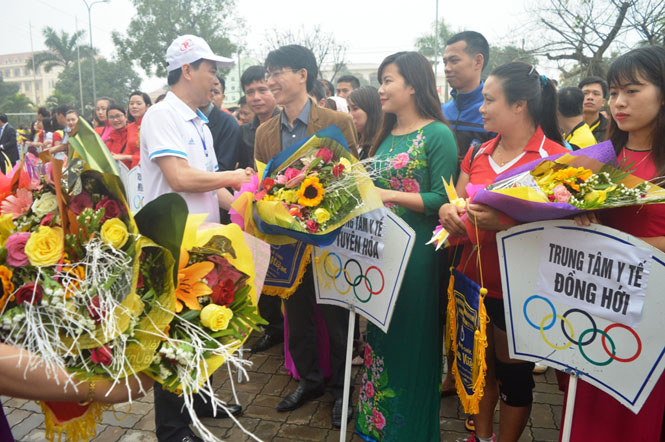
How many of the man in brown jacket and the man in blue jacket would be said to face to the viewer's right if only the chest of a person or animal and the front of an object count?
0

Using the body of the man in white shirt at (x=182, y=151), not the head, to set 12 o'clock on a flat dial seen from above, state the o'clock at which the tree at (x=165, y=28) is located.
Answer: The tree is roughly at 9 o'clock from the man in white shirt.

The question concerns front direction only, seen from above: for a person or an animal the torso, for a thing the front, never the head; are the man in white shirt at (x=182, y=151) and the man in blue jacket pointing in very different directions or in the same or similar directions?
very different directions

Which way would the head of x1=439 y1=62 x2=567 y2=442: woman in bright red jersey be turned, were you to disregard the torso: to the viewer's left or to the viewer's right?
to the viewer's left

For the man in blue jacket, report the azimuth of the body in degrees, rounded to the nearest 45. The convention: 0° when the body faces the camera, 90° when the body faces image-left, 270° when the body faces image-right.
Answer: approximately 45°

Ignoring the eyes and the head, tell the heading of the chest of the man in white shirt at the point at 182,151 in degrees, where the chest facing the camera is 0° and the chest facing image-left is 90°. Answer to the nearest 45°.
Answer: approximately 270°

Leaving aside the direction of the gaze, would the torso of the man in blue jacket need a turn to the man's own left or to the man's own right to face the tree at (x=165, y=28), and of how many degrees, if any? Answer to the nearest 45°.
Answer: approximately 90° to the man's own right

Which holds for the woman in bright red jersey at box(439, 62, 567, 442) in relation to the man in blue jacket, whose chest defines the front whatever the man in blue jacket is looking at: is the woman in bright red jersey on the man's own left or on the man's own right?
on the man's own left

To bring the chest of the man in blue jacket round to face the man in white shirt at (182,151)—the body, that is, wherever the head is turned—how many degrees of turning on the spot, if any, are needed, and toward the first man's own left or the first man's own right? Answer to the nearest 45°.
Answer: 0° — they already face them

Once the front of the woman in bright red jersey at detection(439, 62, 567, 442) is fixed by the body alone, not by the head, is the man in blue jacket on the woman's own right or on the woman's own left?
on the woman's own right

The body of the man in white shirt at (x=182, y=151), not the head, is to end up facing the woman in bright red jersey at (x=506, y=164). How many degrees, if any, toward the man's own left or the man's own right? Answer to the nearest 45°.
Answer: approximately 45° to the man's own right

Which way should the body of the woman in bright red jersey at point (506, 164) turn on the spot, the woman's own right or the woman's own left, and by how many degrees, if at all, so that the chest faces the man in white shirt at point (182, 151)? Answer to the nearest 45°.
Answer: approximately 45° to the woman's own right
